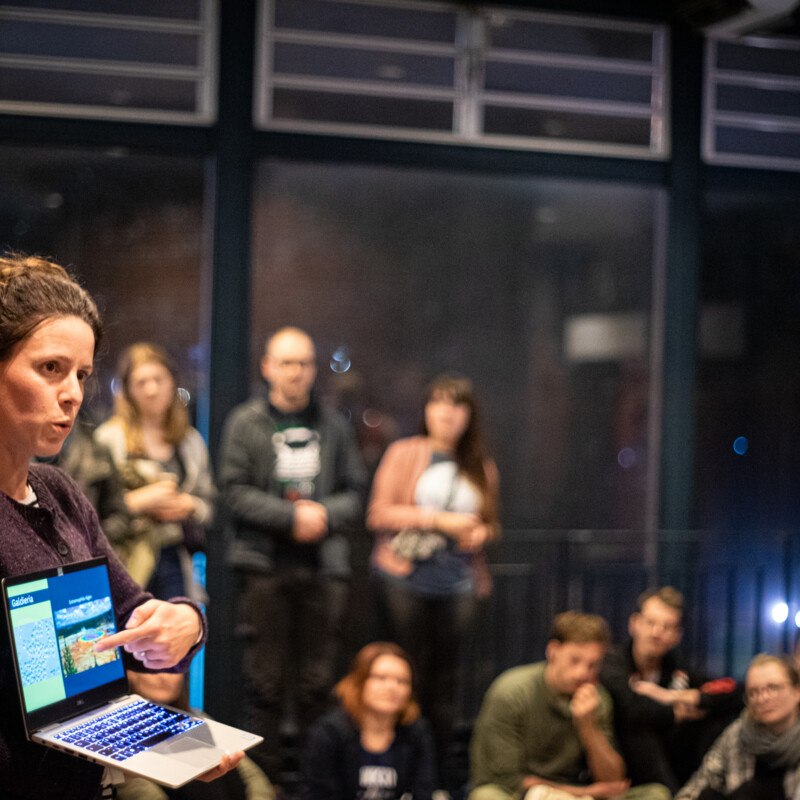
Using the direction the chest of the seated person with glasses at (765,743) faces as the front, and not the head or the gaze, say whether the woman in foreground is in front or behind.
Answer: in front

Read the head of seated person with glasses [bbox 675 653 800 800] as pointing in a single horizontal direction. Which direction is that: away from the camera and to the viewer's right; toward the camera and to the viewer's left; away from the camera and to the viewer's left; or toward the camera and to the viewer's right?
toward the camera and to the viewer's left

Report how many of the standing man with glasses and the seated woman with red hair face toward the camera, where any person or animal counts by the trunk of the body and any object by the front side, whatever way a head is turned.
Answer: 2

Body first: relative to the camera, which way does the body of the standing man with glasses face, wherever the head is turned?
toward the camera

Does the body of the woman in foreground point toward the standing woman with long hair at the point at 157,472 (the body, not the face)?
no

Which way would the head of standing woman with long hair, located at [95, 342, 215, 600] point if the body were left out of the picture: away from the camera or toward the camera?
toward the camera

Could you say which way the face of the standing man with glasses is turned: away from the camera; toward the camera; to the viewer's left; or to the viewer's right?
toward the camera

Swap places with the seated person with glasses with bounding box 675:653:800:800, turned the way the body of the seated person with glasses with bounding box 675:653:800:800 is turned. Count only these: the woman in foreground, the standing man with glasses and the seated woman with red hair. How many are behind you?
0

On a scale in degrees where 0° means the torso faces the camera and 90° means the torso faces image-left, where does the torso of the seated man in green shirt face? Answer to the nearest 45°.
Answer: approximately 315°

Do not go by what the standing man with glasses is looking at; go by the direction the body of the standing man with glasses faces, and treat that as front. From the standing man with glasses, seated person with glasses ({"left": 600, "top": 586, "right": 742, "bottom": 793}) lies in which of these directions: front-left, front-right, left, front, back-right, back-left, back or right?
left

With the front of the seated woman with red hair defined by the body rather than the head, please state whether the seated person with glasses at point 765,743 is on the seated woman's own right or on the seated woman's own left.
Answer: on the seated woman's own left

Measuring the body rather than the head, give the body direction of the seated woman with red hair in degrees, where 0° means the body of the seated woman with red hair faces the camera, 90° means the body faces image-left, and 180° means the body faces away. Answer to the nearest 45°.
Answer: approximately 0°
